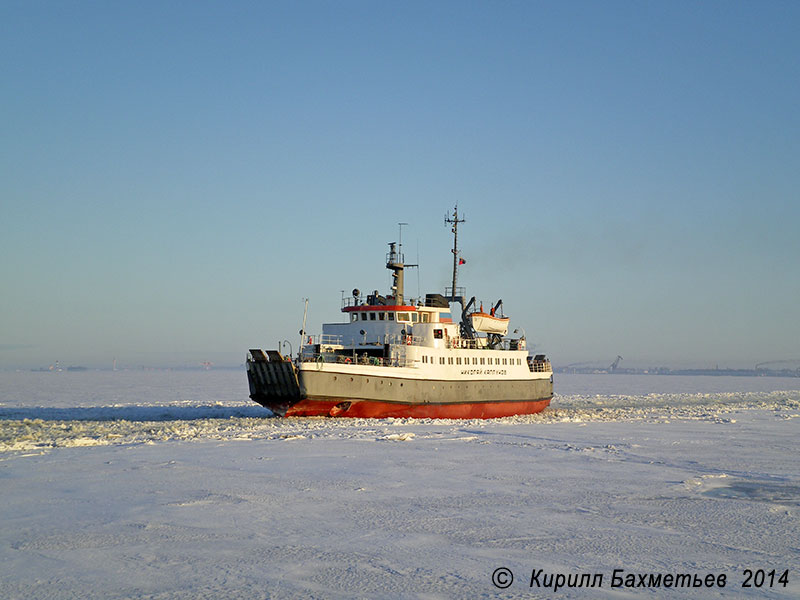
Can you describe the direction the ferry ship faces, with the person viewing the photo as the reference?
facing the viewer and to the left of the viewer
